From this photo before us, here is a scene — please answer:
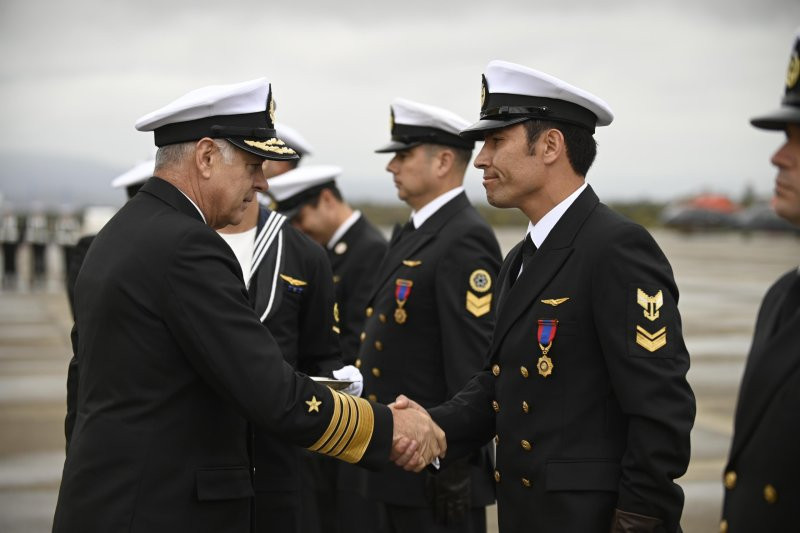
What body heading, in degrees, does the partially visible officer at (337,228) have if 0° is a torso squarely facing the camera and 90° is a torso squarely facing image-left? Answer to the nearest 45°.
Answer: approximately 90°

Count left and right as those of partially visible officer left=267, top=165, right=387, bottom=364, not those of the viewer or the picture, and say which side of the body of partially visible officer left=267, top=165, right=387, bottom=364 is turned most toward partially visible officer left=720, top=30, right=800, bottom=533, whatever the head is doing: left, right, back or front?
left

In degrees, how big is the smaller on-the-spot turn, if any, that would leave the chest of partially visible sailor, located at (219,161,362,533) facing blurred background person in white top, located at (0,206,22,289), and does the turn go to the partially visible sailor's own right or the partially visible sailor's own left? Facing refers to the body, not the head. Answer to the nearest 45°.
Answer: approximately 135° to the partially visible sailor's own right

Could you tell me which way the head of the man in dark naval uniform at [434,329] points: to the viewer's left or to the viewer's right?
to the viewer's left

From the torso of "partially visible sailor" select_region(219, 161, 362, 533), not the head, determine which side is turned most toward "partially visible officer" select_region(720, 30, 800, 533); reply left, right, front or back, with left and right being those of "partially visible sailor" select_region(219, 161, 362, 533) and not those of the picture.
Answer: left

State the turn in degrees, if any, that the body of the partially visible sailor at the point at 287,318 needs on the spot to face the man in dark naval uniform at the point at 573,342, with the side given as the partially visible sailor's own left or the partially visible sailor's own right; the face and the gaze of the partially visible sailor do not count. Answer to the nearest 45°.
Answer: approximately 90° to the partially visible sailor's own left
